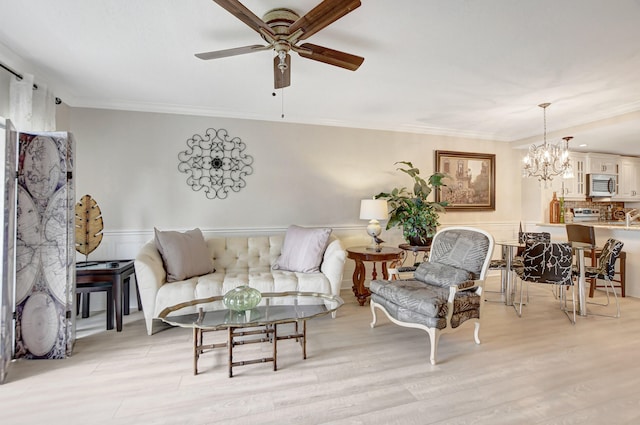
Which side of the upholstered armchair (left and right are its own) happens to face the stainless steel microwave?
back

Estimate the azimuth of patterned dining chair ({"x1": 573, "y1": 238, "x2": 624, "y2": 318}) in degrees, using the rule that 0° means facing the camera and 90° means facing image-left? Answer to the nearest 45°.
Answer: approximately 90°

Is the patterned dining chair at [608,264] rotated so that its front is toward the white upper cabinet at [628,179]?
no

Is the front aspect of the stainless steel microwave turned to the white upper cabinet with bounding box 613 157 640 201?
no

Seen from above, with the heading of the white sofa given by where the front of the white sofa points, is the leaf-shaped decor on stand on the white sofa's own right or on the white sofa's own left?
on the white sofa's own right

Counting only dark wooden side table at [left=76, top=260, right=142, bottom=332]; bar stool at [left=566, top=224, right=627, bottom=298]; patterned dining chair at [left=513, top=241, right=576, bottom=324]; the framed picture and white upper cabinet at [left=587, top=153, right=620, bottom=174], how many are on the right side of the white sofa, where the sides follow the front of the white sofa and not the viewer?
1

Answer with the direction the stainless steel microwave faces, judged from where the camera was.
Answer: facing the viewer and to the right of the viewer

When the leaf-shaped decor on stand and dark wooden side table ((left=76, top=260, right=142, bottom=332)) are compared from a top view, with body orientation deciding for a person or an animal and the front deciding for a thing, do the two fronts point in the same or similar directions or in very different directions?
same or similar directions

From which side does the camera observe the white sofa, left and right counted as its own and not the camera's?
front

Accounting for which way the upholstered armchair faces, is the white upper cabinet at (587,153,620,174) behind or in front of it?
behind

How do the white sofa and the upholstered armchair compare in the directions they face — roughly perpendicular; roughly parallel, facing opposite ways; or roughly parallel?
roughly perpendicular

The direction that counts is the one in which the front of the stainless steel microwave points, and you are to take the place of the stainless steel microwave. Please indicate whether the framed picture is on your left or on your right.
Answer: on your right

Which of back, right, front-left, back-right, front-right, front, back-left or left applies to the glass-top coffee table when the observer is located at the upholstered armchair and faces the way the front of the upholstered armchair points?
front

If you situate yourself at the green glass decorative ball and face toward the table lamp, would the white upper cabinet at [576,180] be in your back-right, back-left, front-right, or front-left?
front-right

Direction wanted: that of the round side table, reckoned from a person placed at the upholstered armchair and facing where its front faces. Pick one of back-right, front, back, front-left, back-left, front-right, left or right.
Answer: right

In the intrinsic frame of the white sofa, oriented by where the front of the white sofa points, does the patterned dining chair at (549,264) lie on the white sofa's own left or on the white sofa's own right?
on the white sofa's own left

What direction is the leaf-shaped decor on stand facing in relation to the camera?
toward the camera
